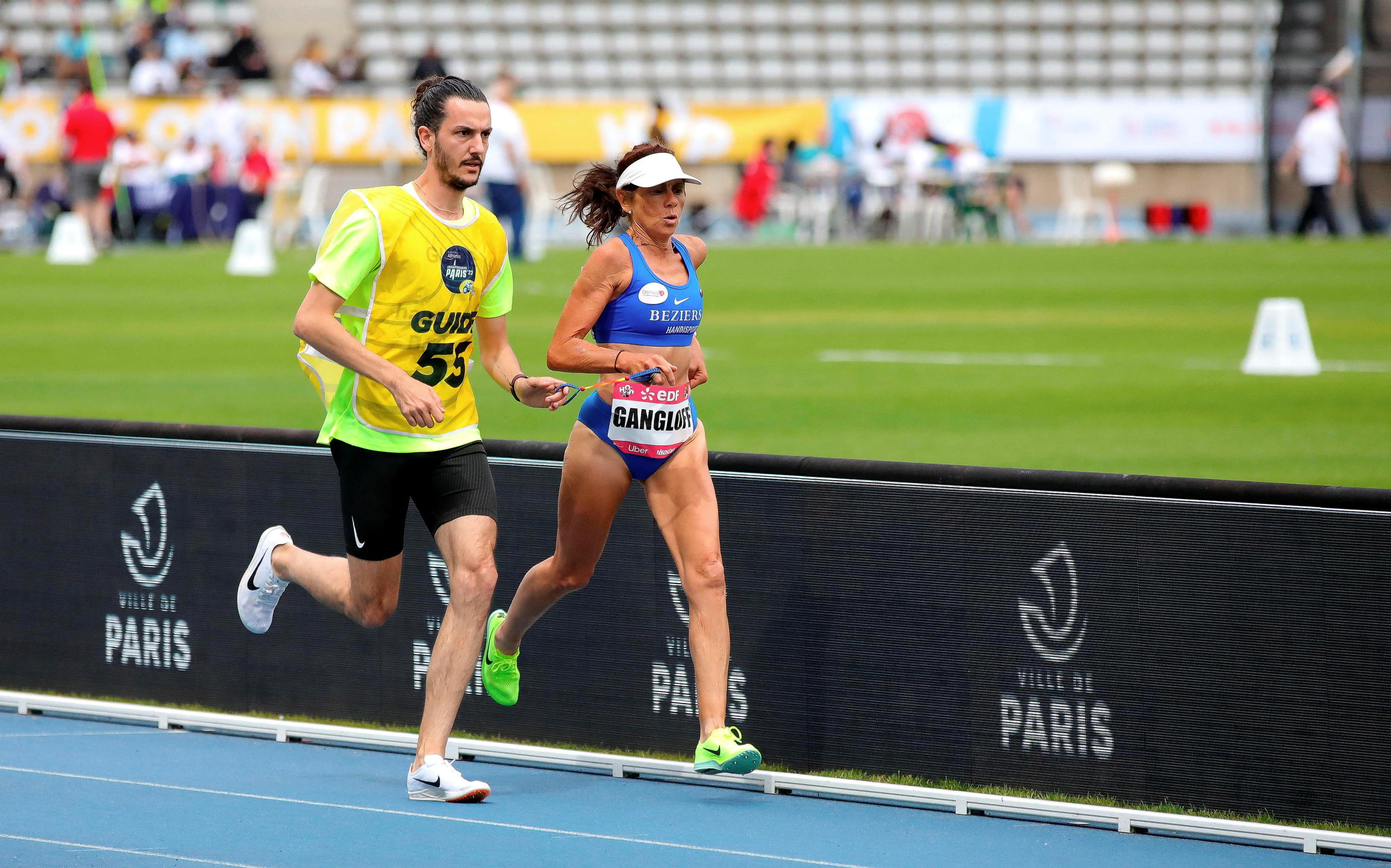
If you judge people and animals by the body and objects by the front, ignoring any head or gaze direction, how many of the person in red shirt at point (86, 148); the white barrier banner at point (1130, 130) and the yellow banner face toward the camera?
2

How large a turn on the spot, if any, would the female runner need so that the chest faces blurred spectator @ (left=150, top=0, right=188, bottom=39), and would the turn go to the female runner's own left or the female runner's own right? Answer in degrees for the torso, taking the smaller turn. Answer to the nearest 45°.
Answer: approximately 135° to the female runner's own left

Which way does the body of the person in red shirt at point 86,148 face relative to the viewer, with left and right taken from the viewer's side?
facing away from the viewer

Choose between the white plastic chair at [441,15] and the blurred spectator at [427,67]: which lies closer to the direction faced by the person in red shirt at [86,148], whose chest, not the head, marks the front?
the white plastic chair

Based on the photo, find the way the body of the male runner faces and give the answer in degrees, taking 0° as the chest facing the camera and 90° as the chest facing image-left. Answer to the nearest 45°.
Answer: approximately 315°

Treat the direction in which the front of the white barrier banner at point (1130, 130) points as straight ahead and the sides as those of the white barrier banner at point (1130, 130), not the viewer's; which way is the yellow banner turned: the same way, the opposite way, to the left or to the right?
the same way

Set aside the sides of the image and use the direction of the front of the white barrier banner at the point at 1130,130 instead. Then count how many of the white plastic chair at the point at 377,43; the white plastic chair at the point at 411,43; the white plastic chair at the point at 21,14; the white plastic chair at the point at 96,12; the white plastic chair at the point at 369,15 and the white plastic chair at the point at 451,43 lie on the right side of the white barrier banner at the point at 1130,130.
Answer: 6

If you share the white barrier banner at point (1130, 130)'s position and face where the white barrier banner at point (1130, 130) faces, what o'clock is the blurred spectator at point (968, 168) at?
The blurred spectator is roughly at 1 o'clock from the white barrier banner.

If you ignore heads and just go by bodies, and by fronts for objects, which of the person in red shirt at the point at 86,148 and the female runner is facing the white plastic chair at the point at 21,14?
the person in red shirt

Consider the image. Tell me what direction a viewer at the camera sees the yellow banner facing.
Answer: facing the viewer

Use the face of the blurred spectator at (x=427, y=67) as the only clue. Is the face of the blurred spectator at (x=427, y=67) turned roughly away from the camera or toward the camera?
toward the camera

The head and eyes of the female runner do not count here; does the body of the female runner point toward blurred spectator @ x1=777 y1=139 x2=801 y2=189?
no

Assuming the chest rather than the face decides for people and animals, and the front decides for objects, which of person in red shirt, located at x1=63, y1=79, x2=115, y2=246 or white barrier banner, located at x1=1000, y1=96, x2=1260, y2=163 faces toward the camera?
the white barrier banner

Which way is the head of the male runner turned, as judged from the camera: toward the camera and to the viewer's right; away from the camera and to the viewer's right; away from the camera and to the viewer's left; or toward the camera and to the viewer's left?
toward the camera and to the viewer's right

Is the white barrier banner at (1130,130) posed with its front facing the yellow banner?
no
